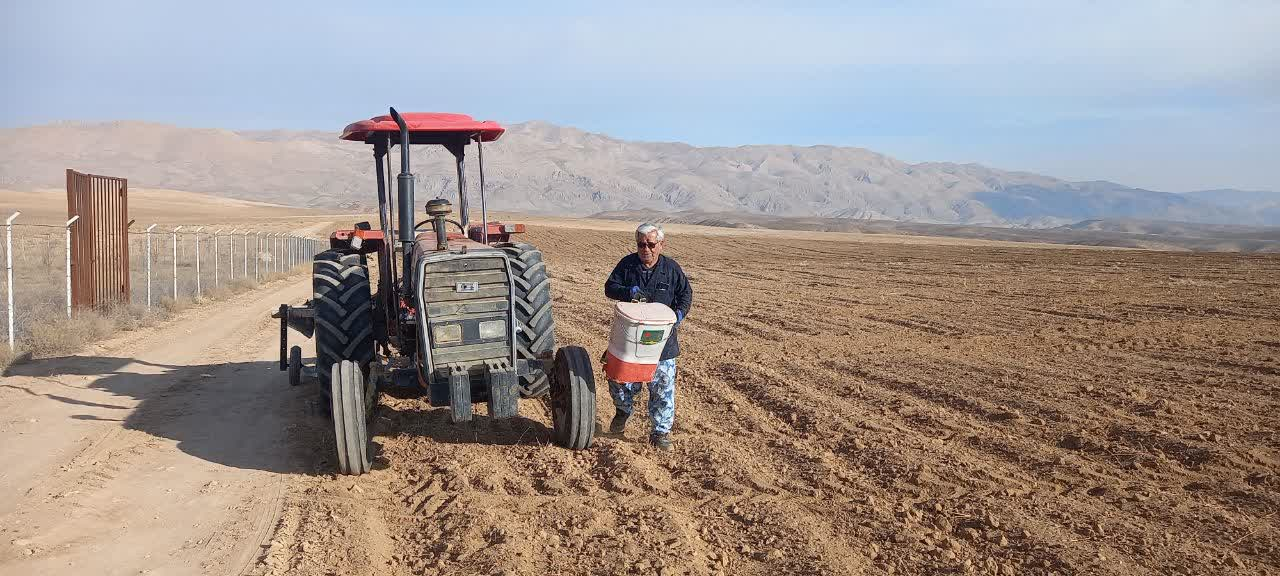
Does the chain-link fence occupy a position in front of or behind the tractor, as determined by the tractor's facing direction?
behind

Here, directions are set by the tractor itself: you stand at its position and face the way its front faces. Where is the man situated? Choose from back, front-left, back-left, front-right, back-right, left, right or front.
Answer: left

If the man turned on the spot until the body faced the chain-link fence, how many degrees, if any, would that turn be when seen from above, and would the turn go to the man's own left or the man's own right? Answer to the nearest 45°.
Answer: approximately 135° to the man's own right

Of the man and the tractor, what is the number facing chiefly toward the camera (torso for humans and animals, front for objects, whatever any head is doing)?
2

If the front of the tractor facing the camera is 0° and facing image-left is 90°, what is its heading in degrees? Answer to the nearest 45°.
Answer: approximately 0°

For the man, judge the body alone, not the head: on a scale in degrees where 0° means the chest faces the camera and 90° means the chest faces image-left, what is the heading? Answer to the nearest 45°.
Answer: approximately 0°

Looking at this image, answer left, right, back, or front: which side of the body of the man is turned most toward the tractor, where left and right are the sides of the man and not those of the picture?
right
